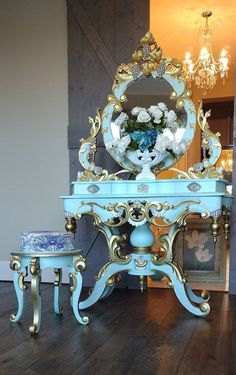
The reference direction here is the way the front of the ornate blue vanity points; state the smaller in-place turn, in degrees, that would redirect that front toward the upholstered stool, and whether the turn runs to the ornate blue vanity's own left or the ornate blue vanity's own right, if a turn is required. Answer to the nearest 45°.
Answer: approximately 45° to the ornate blue vanity's own right

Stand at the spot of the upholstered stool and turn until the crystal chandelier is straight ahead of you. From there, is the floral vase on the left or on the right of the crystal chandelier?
right

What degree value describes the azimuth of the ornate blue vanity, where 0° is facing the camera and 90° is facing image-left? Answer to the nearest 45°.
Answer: approximately 0°

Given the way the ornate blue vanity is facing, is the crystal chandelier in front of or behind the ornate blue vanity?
behind
